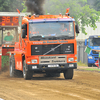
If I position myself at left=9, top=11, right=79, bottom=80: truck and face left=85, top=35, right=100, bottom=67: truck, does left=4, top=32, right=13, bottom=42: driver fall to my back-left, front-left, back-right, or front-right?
front-left

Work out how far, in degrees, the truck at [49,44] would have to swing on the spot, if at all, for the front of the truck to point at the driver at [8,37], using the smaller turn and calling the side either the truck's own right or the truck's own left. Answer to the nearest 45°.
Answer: approximately 135° to the truck's own right

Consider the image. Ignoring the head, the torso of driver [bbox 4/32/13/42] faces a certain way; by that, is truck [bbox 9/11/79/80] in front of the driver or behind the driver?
in front

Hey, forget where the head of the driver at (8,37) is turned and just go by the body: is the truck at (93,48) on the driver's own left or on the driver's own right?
on the driver's own left

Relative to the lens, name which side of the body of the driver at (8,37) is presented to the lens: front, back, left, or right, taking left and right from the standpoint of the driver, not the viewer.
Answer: front

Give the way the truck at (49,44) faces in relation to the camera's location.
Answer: facing the viewer

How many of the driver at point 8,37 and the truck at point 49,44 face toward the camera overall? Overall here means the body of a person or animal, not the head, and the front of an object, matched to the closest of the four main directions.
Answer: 2

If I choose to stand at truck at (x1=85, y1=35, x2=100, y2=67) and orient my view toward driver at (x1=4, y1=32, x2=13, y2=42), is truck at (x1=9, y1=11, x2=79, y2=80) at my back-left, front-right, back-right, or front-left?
front-left

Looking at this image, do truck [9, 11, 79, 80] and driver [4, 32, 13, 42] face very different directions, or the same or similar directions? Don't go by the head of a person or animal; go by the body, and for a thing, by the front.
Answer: same or similar directions
